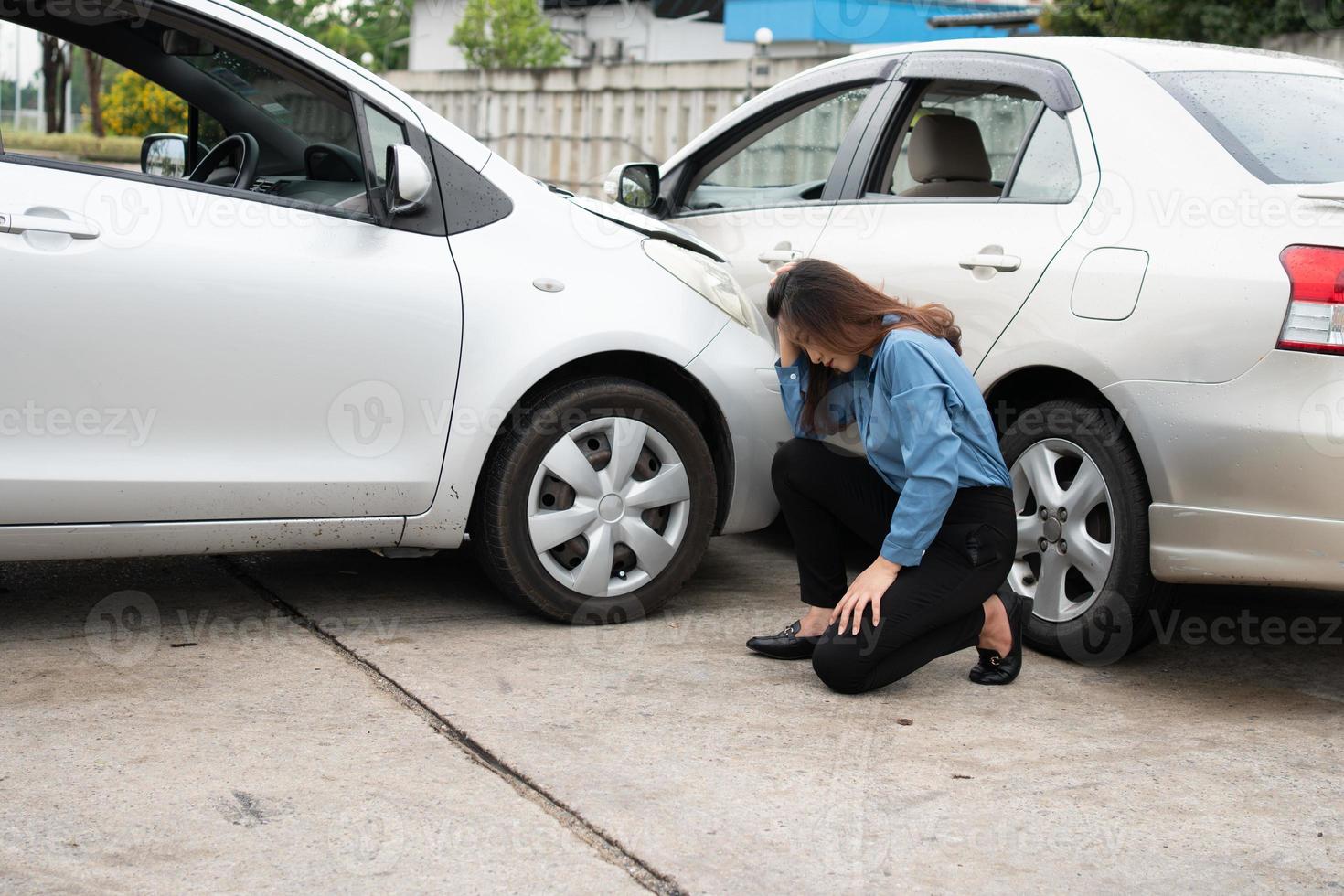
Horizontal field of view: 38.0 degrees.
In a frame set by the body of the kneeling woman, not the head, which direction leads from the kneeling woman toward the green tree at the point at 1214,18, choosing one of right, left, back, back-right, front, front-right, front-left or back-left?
right

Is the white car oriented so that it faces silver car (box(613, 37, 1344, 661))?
yes

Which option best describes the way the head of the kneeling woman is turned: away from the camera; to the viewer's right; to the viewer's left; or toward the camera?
to the viewer's left

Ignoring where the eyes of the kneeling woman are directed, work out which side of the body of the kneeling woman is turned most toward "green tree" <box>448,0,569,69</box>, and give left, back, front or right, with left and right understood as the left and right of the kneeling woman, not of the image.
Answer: right

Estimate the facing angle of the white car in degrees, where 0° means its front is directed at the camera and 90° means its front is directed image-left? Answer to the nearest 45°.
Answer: approximately 270°

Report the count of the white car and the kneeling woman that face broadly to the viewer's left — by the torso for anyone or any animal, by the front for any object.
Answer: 1

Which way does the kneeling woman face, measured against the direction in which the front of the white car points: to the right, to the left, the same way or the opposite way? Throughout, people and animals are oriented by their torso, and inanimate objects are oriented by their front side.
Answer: the opposite way

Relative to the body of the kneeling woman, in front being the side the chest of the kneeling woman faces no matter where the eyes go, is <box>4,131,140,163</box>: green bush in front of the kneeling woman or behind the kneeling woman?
in front

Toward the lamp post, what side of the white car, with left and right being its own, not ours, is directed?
left

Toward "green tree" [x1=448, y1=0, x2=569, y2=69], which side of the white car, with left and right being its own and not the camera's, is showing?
left

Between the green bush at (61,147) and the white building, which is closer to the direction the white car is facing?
the white building

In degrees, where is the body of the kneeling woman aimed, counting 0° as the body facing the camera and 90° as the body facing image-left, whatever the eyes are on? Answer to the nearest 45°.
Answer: approximately 90°

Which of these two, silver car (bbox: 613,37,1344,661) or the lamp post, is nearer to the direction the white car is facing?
the silver car

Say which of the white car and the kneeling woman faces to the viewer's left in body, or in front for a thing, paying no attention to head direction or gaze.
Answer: the kneeling woman
